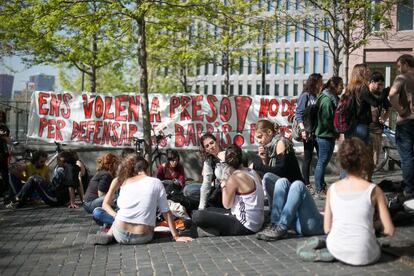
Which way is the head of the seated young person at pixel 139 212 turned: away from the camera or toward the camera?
away from the camera

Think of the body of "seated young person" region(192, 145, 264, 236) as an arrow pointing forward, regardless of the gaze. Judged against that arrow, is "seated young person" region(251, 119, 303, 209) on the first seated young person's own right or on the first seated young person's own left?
on the first seated young person's own right

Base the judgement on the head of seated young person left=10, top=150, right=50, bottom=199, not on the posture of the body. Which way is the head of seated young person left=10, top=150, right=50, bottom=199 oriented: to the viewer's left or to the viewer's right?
to the viewer's right

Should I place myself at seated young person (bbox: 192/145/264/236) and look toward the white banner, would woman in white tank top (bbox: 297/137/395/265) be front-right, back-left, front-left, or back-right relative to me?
back-right

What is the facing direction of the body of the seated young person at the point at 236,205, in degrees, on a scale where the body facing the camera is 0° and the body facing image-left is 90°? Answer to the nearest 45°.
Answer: approximately 135°

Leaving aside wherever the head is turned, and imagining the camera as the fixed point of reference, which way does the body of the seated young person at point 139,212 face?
away from the camera

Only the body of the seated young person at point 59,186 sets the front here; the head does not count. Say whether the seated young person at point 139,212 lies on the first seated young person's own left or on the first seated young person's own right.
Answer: on the first seated young person's own left

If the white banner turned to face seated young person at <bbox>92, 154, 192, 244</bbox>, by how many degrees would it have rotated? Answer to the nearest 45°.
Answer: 0° — it already faces them

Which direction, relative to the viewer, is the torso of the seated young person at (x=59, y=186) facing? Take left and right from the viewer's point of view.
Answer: facing to the left of the viewer
